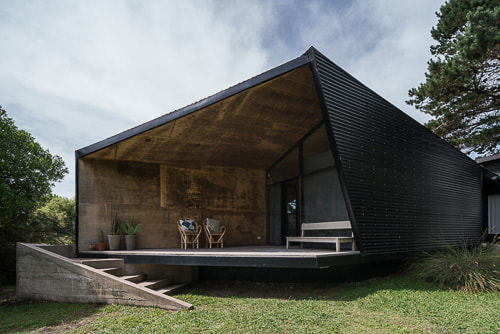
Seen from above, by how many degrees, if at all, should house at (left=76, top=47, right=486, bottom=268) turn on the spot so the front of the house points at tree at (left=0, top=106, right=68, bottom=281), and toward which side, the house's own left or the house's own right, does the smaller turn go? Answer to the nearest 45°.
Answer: approximately 45° to the house's own right

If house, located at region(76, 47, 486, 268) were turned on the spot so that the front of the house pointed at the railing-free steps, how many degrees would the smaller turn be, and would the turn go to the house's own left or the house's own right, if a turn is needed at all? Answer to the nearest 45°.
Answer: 0° — it already faces it

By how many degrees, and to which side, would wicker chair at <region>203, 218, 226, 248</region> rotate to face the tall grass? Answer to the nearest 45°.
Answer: approximately 45° to its left

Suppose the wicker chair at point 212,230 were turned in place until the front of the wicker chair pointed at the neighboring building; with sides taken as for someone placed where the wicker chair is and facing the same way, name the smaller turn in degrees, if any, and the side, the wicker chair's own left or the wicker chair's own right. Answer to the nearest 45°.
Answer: approximately 90° to the wicker chair's own left

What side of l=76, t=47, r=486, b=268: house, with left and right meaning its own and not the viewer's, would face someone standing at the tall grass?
left

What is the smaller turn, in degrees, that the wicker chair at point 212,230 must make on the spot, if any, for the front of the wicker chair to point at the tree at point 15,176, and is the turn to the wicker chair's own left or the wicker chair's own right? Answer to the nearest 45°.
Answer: approximately 90° to the wicker chair's own right

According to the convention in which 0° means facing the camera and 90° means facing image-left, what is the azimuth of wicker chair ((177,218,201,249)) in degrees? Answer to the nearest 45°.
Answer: approximately 0°

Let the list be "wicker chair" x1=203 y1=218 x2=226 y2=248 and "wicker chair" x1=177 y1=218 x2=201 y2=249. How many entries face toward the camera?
2
